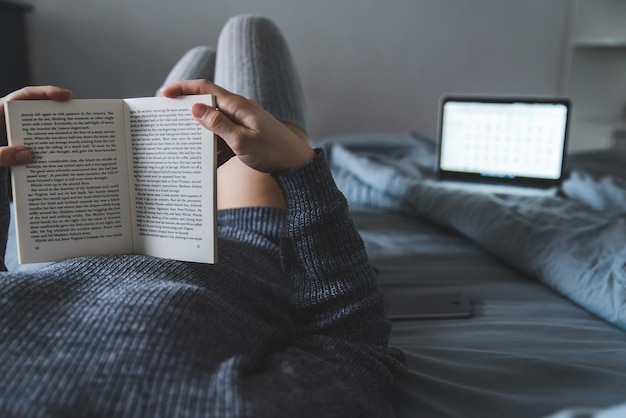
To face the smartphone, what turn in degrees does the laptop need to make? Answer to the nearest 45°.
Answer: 0° — it already faces it

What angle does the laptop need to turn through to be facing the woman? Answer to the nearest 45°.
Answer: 0° — it already faces them

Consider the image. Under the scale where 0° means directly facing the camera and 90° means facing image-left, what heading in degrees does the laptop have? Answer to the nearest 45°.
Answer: approximately 0°
